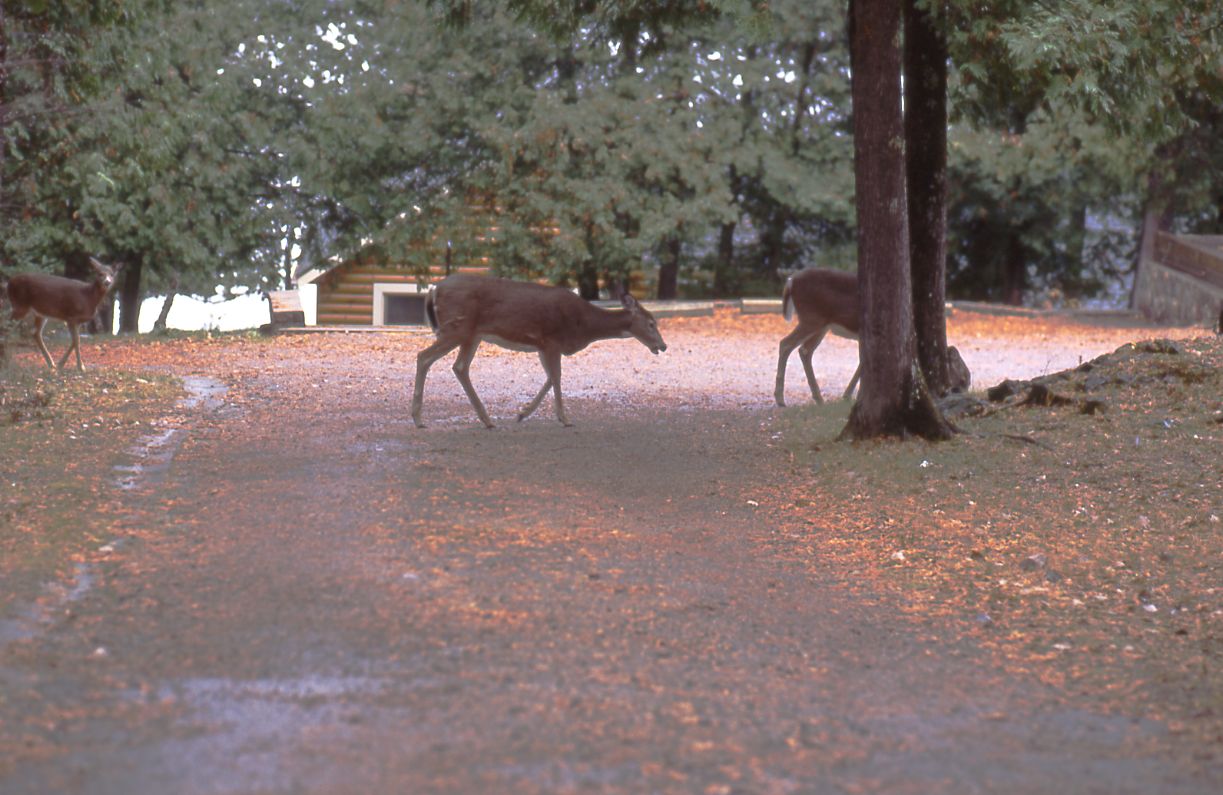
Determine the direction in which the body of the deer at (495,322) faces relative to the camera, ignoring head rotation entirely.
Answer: to the viewer's right

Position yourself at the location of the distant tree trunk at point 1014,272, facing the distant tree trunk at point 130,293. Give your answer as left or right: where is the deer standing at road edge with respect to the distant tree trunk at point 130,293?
left

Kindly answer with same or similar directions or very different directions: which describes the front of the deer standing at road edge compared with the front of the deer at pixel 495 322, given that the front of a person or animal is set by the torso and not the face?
same or similar directions

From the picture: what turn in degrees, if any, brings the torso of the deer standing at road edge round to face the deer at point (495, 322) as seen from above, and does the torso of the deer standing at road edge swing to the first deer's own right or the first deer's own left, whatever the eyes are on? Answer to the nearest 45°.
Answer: approximately 45° to the first deer's own right

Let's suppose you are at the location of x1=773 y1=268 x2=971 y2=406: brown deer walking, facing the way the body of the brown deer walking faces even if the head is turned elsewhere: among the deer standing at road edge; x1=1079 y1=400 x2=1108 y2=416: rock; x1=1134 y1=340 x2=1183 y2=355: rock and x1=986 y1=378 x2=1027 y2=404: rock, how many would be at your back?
1

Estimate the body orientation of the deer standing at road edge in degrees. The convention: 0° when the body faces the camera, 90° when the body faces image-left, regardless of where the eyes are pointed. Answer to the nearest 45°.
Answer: approximately 270°

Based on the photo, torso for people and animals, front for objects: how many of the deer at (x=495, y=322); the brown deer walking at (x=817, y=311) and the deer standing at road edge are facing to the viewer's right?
3

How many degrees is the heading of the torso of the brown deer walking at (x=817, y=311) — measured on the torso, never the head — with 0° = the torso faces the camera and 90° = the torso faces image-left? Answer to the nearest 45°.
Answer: approximately 270°

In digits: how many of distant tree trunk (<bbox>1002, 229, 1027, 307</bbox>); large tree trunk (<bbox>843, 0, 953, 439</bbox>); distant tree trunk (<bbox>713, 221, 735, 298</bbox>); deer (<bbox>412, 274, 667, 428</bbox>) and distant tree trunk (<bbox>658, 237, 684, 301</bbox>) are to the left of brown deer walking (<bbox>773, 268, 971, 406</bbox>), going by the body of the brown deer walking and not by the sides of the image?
3

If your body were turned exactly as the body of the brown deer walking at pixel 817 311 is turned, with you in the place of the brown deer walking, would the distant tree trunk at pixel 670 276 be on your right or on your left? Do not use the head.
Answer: on your left

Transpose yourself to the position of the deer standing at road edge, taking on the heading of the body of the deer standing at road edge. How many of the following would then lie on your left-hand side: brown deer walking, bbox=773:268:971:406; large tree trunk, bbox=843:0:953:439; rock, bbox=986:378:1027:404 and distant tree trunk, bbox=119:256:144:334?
1

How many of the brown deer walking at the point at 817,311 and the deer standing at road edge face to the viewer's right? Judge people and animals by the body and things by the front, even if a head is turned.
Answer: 2

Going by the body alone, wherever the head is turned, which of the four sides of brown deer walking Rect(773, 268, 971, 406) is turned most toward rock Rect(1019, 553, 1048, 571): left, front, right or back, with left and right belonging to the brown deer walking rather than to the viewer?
right

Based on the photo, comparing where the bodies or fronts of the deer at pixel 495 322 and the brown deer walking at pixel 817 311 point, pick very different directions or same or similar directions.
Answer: same or similar directions

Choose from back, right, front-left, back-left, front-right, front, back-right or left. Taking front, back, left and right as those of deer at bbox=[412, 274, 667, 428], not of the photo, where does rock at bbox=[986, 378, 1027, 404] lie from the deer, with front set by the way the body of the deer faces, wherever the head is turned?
front

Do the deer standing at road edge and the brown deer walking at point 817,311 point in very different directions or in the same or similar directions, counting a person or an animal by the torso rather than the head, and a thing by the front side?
same or similar directions
